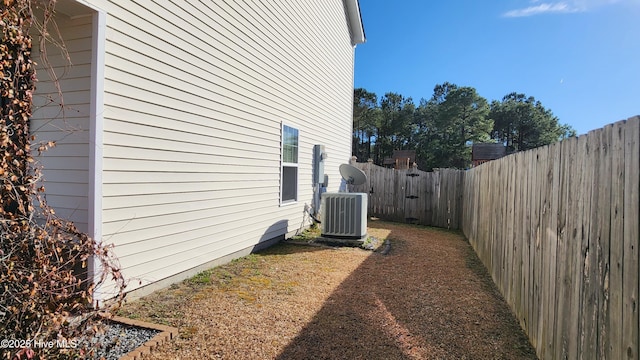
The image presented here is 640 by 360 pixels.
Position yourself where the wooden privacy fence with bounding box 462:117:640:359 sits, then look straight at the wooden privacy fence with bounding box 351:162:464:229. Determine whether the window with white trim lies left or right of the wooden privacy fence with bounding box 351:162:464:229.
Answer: left

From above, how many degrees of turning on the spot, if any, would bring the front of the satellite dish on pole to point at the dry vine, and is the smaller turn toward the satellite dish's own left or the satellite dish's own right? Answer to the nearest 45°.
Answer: approximately 135° to the satellite dish's own right

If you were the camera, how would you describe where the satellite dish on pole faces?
facing away from the viewer and to the right of the viewer

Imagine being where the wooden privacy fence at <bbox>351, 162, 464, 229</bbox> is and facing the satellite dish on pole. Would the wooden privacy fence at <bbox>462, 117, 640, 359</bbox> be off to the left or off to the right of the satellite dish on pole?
left

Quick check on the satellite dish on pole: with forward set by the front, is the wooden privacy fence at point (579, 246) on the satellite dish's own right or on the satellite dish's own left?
on the satellite dish's own right
